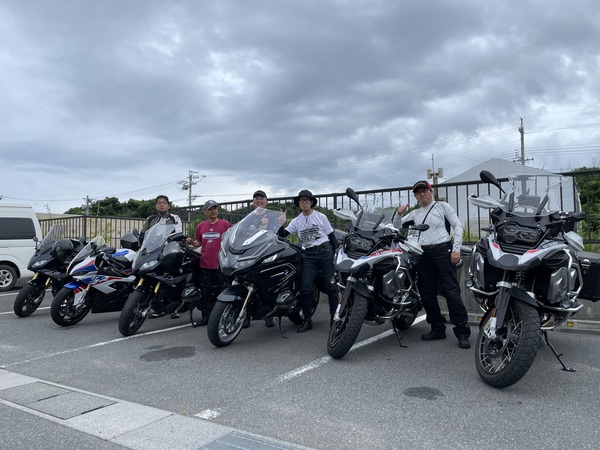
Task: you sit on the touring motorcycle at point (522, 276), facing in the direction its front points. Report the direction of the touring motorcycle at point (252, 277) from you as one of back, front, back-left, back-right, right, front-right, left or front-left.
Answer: front-right

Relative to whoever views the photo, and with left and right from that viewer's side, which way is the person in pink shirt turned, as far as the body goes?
facing the viewer

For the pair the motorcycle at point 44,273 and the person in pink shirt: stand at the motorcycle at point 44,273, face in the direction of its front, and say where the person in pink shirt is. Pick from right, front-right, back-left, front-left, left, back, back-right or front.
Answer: left

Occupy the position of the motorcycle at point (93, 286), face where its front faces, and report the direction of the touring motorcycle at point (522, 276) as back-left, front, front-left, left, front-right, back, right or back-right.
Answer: left

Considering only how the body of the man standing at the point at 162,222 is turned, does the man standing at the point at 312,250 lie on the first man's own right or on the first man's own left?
on the first man's own left

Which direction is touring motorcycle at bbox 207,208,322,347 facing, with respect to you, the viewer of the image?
facing the viewer and to the left of the viewer

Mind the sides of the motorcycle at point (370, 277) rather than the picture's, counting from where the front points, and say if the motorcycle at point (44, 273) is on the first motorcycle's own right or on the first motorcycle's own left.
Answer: on the first motorcycle's own right

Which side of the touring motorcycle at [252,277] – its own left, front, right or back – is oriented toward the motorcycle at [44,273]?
right

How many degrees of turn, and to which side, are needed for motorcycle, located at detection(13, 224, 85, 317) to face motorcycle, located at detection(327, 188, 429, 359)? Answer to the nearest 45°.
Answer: approximately 90° to its left

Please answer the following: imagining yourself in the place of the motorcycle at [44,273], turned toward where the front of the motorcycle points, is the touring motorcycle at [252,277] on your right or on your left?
on your left
